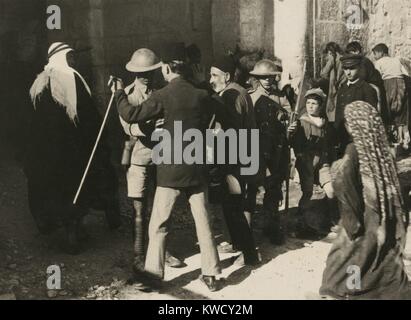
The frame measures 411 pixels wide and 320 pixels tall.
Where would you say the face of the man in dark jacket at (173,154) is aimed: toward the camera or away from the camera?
away from the camera

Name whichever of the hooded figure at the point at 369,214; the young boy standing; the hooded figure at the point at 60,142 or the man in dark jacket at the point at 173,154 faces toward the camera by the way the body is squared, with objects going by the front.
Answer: the young boy standing

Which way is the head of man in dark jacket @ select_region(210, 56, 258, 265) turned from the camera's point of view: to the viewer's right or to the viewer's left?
to the viewer's left

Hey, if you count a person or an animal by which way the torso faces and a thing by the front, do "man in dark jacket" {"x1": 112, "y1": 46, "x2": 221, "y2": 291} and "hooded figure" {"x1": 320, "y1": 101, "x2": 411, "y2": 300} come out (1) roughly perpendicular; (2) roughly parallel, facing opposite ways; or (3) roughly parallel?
roughly parallel

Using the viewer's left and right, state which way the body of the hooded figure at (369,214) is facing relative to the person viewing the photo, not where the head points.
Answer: facing away from the viewer and to the left of the viewer

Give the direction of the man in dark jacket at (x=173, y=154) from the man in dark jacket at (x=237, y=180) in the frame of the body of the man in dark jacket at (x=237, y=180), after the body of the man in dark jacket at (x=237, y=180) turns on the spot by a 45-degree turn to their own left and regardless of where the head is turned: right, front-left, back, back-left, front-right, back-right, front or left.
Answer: front

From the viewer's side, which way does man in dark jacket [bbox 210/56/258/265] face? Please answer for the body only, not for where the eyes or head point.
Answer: to the viewer's left

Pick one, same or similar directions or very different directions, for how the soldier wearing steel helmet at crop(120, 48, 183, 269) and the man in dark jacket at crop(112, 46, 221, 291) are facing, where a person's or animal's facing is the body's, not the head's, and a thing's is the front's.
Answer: very different directions

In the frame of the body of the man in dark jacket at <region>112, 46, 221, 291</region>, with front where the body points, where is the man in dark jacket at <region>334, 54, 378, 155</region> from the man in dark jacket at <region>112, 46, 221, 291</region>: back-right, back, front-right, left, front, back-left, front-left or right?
right

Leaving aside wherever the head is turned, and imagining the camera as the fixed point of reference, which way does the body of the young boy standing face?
toward the camera

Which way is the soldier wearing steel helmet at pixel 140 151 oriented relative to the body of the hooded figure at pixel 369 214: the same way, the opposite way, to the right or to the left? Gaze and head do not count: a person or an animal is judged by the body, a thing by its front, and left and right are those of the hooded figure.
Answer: the opposite way

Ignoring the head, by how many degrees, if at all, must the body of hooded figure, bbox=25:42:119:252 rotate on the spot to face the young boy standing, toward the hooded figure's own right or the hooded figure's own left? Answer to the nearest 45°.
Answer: approximately 45° to the hooded figure's own right

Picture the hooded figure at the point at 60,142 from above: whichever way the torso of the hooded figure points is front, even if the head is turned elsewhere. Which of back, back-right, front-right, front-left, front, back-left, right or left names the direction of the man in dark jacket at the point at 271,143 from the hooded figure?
front-right

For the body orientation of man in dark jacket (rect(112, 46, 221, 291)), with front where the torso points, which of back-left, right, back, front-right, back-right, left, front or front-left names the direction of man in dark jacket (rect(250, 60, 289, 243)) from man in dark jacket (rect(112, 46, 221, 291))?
right

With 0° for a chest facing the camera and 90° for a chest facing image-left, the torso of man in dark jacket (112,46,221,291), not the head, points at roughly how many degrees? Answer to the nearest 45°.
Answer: approximately 135°
